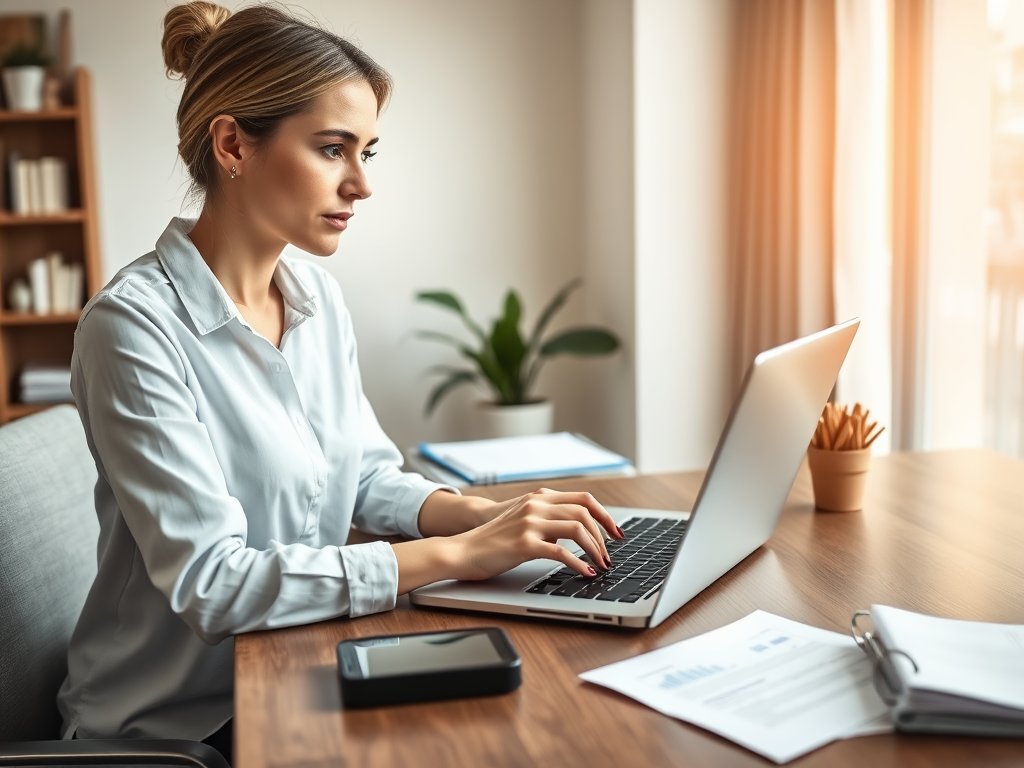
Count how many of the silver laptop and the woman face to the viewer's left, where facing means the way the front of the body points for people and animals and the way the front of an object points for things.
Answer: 1

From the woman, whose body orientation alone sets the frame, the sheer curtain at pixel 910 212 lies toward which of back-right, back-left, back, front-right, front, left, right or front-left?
left

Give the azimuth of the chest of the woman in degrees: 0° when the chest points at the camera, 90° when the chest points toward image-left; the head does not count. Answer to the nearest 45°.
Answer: approximately 315°

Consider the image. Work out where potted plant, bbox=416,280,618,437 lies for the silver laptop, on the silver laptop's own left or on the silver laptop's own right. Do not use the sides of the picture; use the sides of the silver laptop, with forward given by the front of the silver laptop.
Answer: on the silver laptop's own right

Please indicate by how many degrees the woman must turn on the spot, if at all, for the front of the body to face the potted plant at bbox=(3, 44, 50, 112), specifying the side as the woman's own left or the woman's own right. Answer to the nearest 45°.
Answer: approximately 135° to the woman's own left

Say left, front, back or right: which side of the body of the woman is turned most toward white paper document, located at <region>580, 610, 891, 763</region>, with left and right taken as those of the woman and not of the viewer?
front

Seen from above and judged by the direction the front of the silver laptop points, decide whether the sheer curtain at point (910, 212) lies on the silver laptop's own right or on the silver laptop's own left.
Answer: on the silver laptop's own right

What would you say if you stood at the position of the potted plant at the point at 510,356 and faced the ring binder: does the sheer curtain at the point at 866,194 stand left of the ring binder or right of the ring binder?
left

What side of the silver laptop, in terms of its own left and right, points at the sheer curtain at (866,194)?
right

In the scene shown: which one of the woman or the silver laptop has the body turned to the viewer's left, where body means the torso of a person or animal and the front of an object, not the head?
the silver laptop

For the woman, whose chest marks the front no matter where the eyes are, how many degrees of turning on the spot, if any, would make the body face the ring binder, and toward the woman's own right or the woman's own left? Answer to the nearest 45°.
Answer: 0° — they already face it

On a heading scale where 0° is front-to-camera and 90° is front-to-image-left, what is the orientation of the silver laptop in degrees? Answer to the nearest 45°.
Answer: approximately 90°

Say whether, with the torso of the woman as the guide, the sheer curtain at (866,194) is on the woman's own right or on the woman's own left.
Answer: on the woman's own left
